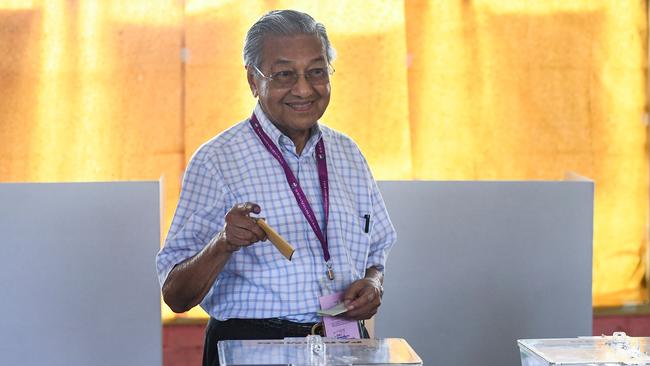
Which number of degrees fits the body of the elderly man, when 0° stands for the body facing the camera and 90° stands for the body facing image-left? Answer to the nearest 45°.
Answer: approximately 315°

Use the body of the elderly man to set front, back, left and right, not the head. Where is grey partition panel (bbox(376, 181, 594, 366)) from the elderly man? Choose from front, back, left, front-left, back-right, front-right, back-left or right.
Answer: left

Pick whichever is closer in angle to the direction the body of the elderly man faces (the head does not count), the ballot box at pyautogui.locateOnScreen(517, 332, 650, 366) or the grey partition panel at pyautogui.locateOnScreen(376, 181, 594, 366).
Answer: the ballot box

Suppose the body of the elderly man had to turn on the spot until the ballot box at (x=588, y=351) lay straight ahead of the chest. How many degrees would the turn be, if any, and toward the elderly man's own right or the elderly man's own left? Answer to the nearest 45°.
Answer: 0° — they already face it

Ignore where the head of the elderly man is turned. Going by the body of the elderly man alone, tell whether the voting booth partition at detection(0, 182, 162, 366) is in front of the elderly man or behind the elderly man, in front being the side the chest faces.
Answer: behind
